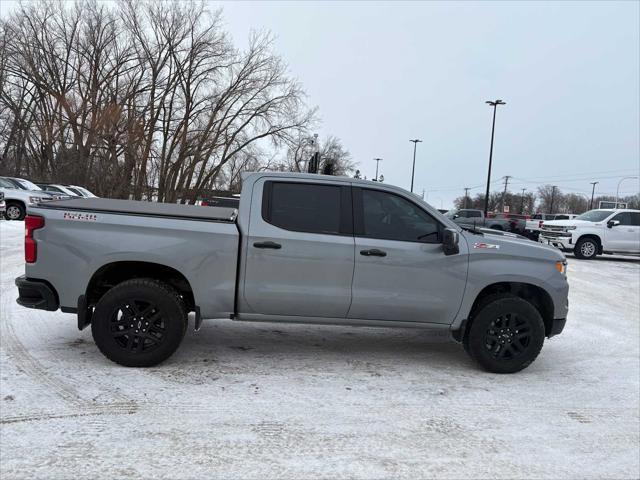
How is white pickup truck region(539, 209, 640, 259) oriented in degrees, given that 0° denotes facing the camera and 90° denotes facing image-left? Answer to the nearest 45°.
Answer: approximately 45°

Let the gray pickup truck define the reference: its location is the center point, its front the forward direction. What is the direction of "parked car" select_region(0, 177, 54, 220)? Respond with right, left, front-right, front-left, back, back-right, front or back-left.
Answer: back-left

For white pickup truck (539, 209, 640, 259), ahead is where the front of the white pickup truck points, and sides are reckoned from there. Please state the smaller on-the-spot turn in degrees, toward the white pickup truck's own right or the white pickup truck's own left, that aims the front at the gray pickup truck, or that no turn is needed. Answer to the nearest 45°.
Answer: approximately 45° to the white pickup truck's own left

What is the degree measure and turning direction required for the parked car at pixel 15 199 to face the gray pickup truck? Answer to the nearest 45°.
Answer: approximately 45° to its right

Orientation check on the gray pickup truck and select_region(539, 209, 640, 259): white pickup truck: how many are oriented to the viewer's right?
1

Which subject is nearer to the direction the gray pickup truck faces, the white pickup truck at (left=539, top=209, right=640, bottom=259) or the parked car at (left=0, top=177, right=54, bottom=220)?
the white pickup truck

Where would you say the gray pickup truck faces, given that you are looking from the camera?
facing to the right of the viewer

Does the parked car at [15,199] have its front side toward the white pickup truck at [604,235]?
yes

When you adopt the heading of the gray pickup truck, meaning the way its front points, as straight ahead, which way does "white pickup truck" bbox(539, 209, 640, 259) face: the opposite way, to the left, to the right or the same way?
the opposite way

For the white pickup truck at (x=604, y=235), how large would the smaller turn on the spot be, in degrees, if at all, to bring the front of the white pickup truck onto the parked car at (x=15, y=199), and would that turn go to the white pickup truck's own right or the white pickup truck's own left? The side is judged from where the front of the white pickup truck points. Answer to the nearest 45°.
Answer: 0° — it already faces it

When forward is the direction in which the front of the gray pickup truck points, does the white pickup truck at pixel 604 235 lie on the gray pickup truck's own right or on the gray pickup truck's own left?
on the gray pickup truck's own left

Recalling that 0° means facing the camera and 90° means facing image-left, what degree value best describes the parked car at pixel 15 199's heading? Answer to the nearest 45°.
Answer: approximately 315°
